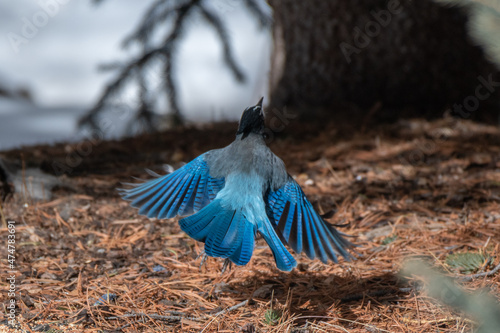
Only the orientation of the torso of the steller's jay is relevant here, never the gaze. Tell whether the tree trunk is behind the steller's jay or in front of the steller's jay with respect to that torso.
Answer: in front

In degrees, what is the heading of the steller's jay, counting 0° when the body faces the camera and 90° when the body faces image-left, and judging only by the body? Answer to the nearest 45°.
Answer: approximately 180°
